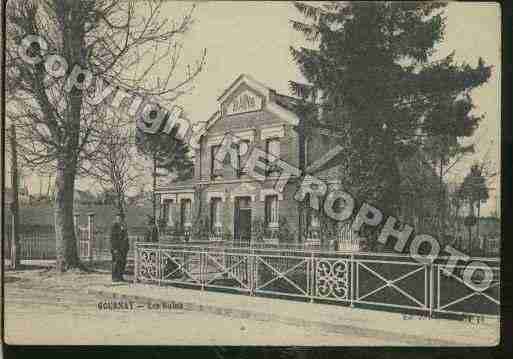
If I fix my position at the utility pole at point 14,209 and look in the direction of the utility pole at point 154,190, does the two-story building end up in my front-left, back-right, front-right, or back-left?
front-right

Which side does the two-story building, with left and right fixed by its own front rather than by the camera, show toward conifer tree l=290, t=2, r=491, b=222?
left

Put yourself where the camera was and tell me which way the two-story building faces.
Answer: facing the viewer and to the left of the viewer
